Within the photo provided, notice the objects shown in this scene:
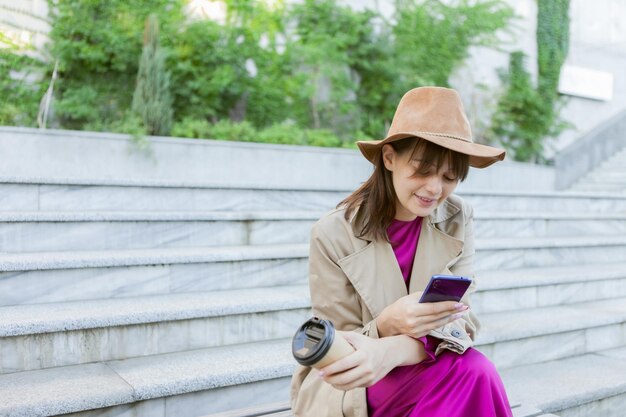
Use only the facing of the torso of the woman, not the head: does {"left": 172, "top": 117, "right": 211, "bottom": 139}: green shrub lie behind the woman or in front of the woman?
behind

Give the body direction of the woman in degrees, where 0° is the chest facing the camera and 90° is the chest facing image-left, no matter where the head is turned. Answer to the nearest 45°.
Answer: approximately 315°

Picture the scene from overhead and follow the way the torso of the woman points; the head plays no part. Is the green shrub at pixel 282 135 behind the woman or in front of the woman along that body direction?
behind

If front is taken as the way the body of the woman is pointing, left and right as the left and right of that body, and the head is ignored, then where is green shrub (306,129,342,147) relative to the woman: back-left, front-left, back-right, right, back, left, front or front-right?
back-left

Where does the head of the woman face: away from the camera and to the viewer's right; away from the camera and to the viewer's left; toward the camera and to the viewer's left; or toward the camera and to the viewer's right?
toward the camera and to the viewer's right

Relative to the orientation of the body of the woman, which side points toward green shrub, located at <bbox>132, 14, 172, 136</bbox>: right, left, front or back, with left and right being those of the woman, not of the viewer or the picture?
back
